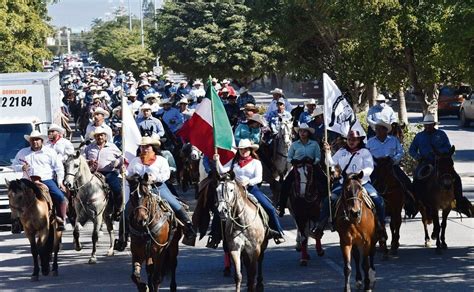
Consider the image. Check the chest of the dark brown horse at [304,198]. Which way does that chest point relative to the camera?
toward the camera

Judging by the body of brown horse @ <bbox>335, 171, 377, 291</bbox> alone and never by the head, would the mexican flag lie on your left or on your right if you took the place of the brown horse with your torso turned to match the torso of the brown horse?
on your right

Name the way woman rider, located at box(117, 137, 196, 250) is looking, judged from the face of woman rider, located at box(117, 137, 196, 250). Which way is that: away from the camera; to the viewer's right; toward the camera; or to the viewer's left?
toward the camera

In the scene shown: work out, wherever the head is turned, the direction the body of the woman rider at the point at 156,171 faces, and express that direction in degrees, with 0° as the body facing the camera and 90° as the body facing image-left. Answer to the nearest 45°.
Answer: approximately 45°

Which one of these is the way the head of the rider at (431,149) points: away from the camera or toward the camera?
toward the camera

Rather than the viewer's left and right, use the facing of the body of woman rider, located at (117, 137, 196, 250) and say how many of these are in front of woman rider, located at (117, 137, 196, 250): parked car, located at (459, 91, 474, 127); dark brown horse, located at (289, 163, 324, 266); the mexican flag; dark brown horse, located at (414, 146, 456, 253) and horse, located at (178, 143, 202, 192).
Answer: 0

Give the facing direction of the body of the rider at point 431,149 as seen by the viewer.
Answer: toward the camera

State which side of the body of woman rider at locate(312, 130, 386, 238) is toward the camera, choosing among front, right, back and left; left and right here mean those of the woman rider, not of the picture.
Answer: front

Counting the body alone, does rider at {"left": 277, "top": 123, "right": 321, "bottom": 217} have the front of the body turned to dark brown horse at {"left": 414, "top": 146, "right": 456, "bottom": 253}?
no

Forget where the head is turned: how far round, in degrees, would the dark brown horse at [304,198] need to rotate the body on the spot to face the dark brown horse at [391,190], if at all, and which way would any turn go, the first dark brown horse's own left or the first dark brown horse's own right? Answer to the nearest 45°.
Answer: approximately 90° to the first dark brown horse's own left

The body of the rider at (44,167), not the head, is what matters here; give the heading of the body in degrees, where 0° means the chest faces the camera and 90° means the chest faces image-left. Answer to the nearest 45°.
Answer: approximately 45°

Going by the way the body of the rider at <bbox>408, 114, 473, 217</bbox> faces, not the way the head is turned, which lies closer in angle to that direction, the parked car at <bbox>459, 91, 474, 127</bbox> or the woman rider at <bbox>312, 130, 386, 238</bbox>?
the woman rider

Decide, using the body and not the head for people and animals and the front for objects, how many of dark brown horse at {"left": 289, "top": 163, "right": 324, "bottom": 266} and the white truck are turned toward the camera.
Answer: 2
